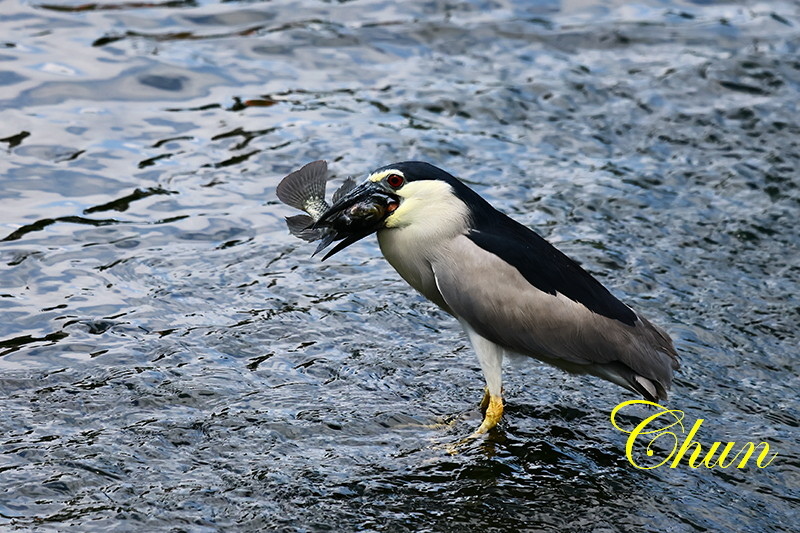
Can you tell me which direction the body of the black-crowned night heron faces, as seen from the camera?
to the viewer's left
